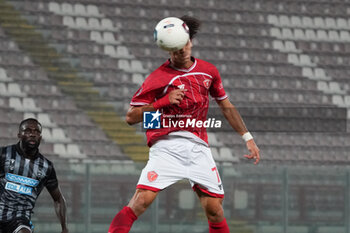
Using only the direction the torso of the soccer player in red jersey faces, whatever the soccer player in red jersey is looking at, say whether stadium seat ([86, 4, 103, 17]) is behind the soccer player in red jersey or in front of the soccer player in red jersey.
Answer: behind

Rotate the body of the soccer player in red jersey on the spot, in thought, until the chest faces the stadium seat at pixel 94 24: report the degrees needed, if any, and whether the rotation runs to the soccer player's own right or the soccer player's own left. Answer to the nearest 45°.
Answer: approximately 180°

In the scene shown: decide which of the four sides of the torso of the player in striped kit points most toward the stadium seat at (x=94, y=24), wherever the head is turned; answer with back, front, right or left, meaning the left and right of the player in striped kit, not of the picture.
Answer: back

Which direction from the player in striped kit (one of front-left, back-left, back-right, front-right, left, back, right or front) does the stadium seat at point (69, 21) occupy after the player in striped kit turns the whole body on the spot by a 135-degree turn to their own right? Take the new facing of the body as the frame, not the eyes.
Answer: front-right

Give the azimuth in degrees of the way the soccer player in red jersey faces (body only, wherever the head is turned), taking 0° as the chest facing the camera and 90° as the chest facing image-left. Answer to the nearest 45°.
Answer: approximately 0°

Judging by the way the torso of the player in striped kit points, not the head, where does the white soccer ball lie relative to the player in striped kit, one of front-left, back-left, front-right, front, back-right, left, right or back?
front-left

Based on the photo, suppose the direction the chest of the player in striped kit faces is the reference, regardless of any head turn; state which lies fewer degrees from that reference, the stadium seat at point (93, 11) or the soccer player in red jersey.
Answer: the soccer player in red jersey

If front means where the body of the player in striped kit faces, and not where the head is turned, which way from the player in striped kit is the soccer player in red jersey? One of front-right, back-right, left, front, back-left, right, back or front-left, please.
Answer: front-left

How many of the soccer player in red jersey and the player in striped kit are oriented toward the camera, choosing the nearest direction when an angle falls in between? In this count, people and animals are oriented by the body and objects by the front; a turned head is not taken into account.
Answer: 2

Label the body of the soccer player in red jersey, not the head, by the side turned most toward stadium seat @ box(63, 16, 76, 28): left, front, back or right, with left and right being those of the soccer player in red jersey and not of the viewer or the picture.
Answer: back
